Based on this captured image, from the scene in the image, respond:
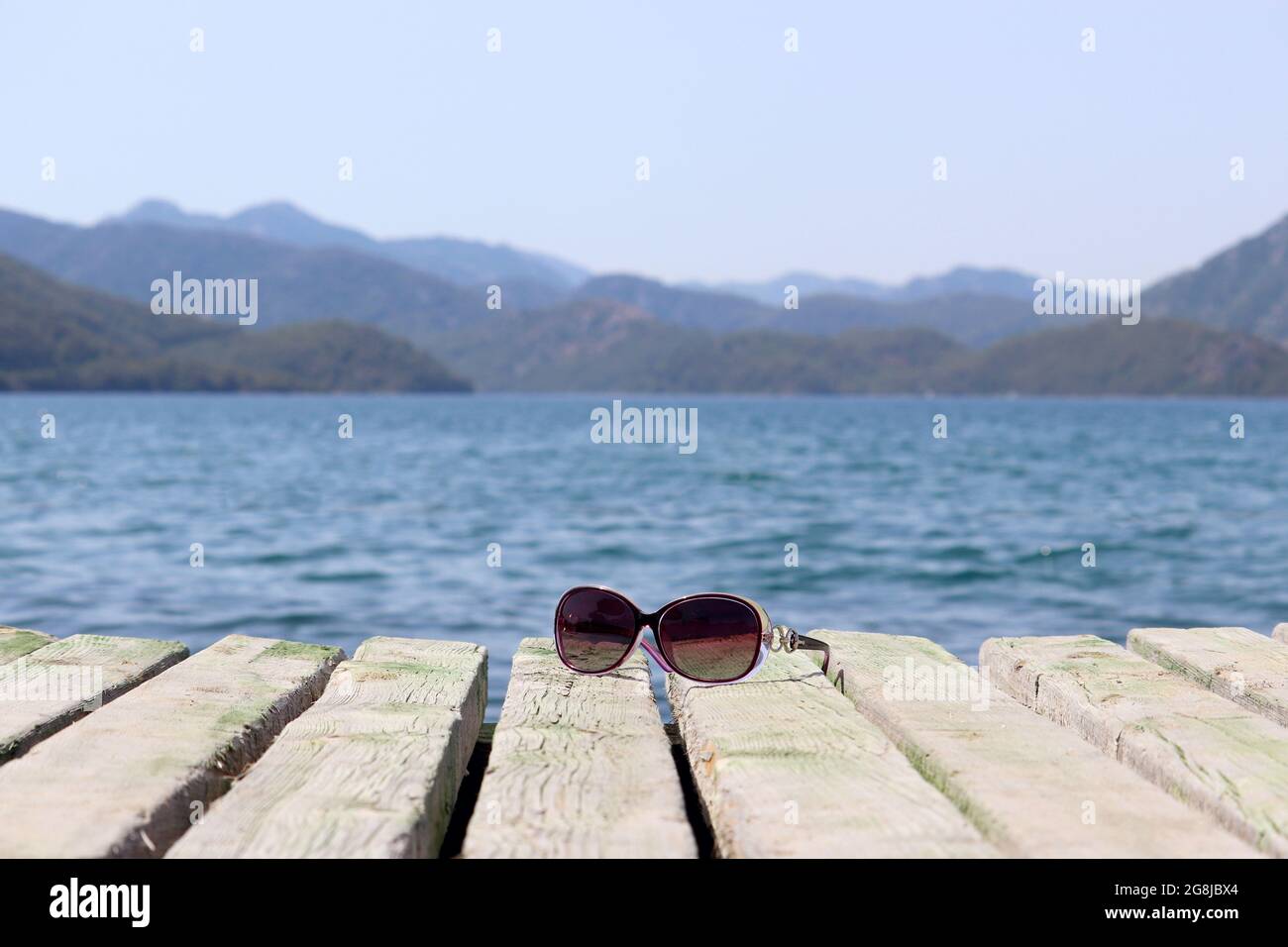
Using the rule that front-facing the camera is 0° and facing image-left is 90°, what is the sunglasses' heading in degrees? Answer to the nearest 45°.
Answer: approximately 45°
